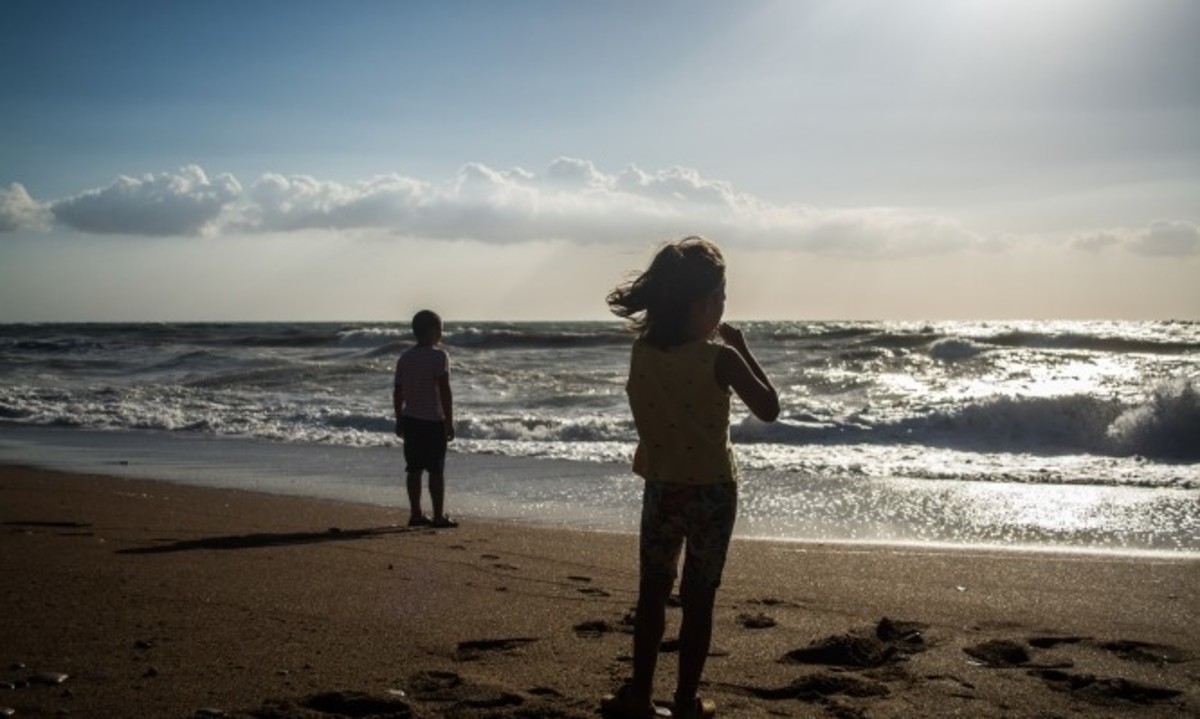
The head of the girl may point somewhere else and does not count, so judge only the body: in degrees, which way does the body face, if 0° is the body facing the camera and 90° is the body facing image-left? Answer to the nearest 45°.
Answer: approximately 225°

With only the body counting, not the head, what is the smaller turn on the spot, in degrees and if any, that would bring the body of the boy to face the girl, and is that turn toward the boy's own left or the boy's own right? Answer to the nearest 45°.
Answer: approximately 135° to the boy's own right

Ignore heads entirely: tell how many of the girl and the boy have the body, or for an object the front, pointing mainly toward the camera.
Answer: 0

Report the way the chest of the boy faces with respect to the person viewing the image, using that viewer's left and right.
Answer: facing away from the viewer and to the right of the viewer
